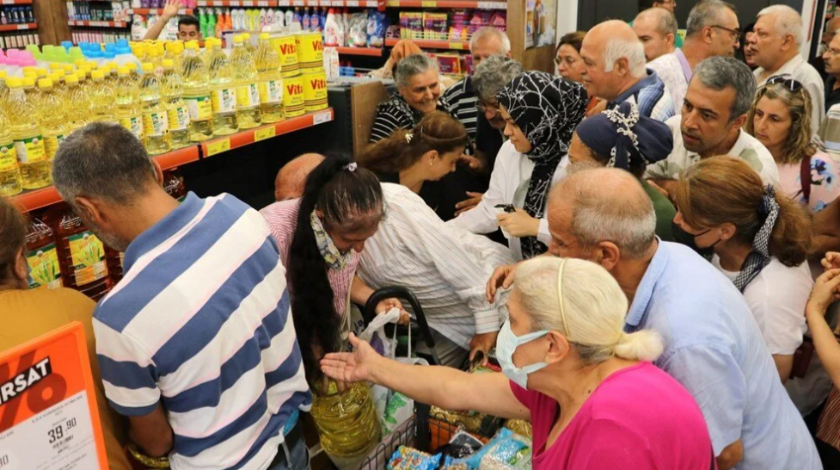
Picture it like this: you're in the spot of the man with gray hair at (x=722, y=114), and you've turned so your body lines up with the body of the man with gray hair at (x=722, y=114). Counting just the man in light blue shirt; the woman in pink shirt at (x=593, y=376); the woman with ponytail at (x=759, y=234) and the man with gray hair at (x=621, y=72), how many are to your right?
1

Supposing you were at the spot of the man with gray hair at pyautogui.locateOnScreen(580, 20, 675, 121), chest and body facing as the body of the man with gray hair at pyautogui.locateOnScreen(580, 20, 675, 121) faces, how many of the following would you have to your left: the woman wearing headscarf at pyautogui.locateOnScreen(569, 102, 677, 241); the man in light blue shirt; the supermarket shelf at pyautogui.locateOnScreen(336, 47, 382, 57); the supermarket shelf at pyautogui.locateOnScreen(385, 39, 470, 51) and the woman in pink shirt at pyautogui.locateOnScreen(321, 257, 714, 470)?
3

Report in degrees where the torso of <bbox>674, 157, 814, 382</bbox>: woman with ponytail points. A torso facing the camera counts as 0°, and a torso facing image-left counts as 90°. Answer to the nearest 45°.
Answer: approximately 90°

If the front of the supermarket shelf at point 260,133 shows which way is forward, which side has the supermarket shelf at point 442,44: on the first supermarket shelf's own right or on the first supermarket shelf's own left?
on the first supermarket shelf's own left

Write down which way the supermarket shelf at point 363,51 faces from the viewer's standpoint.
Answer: facing the viewer

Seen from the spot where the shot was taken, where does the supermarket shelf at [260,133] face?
facing the viewer and to the right of the viewer

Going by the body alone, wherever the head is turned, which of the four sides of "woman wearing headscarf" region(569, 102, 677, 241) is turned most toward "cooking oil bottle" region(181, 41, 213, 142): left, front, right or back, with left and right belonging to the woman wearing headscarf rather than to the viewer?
front

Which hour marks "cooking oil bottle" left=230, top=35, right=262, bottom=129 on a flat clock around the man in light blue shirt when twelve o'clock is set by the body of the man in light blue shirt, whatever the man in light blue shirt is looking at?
The cooking oil bottle is roughly at 1 o'clock from the man in light blue shirt.

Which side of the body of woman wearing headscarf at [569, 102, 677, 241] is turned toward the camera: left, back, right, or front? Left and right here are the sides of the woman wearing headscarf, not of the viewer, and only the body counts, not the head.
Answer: left

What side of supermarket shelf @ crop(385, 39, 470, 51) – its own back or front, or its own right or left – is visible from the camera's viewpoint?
front

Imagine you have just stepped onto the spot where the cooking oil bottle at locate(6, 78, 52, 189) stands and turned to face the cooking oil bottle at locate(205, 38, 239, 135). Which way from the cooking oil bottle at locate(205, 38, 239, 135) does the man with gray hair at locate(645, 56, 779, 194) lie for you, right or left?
right

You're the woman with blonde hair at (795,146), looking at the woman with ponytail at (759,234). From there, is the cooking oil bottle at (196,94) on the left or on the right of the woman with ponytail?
right

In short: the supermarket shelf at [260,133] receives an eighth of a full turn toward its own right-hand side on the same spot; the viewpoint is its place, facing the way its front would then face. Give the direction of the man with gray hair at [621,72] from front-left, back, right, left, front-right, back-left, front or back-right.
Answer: left

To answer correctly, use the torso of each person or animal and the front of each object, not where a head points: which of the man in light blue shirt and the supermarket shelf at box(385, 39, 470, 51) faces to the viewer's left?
the man in light blue shirt

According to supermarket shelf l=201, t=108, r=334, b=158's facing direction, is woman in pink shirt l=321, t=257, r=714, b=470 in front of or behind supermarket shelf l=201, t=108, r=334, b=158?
in front

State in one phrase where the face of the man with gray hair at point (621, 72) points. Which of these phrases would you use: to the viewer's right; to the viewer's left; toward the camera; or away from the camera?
to the viewer's left

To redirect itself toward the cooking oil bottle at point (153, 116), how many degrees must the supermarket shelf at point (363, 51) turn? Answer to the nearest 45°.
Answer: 0° — it already faces it
